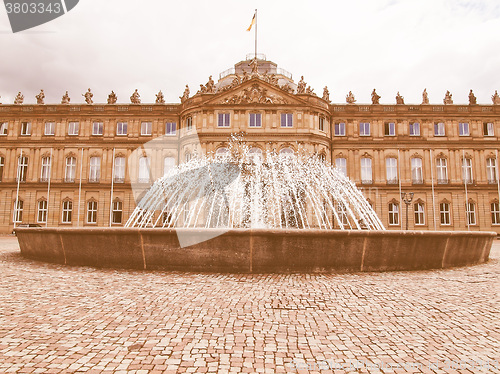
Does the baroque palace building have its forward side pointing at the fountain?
yes

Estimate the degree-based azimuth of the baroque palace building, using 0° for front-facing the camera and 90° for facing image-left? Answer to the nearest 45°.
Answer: approximately 0°
